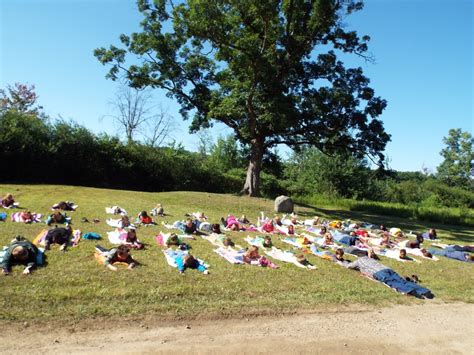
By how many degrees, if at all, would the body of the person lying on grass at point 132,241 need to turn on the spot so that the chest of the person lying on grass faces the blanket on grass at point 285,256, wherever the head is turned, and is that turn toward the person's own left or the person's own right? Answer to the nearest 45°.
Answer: approximately 45° to the person's own left

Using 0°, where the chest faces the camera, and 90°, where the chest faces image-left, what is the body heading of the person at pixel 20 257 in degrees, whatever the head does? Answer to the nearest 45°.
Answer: approximately 0°

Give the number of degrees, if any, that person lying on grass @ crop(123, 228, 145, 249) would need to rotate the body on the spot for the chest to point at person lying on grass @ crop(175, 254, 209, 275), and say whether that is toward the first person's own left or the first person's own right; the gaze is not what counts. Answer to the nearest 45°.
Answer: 0° — they already face them

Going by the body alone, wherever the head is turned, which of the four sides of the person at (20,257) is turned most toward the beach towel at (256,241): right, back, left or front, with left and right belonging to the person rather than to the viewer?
left

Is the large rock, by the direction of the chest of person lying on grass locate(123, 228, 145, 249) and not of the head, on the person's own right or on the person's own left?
on the person's own left

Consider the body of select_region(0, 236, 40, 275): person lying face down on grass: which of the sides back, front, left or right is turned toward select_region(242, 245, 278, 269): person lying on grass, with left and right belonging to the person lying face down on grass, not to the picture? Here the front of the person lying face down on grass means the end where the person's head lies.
left

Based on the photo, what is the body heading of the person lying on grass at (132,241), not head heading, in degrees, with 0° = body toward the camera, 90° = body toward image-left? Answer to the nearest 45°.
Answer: approximately 315°
